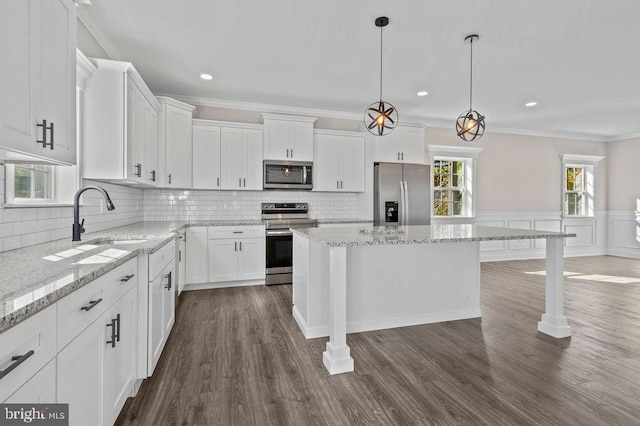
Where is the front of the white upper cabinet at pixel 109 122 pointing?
to the viewer's right

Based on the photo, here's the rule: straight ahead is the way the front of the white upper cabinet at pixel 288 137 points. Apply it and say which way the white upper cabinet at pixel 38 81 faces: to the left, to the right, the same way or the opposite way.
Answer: to the left

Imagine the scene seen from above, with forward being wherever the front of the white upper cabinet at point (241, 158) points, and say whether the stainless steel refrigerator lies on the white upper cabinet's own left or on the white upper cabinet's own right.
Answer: on the white upper cabinet's own left

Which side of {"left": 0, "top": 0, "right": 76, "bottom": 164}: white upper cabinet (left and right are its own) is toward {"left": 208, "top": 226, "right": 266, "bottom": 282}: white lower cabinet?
left

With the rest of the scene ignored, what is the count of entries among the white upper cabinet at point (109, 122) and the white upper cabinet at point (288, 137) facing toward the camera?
1

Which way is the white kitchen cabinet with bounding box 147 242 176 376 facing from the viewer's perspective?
to the viewer's right

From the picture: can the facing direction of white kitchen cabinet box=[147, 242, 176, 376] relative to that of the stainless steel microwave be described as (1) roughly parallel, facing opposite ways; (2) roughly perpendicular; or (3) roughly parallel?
roughly perpendicular

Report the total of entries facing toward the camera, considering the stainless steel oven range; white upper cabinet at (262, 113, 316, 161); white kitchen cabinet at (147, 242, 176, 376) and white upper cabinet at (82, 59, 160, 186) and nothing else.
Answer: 2

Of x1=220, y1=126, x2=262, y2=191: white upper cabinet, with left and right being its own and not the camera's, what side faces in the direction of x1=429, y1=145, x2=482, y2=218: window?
left

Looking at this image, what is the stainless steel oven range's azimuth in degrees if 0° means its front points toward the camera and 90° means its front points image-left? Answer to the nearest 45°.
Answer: approximately 0°

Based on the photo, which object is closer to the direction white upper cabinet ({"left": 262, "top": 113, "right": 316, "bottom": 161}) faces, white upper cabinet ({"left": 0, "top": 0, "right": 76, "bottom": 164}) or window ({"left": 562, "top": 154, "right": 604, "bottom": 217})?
the white upper cabinet

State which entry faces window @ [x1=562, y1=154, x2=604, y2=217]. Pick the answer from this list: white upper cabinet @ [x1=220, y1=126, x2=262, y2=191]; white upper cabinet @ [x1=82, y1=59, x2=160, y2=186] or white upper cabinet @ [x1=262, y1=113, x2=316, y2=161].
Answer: white upper cabinet @ [x1=82, y1=59, x2=160, y2=186]

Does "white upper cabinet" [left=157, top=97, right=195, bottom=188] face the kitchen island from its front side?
yes

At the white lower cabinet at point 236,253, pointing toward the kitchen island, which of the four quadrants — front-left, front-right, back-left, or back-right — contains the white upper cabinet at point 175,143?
back-right

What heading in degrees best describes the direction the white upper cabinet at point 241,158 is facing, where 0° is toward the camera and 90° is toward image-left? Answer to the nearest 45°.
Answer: approximately 0°

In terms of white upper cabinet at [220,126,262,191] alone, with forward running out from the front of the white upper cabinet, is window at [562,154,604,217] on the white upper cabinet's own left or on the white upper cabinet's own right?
on the white upper cabinet's own left

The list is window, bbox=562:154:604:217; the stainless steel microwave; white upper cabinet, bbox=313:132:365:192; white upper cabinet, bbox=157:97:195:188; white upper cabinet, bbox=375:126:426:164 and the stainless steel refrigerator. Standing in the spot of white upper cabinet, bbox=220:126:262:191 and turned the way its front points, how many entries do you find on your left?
5
